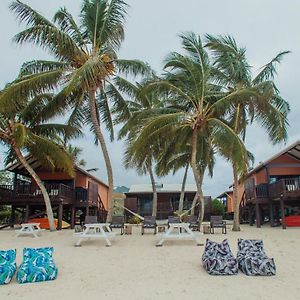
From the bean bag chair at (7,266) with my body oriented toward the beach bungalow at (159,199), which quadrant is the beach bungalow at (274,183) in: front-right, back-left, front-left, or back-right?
front-right

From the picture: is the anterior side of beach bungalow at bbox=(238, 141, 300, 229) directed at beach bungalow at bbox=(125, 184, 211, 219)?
no

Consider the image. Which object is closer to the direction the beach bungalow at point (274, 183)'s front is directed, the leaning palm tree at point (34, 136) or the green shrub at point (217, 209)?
the leaning palm tree

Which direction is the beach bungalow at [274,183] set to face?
toward the camera

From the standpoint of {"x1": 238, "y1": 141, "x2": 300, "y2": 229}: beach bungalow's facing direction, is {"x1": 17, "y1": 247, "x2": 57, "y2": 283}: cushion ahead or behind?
ahead

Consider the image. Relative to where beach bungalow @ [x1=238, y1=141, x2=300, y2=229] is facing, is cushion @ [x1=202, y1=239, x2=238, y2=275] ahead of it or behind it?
ahead

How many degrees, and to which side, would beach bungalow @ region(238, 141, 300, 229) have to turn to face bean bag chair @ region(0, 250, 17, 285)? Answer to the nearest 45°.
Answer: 0° — it already faces it

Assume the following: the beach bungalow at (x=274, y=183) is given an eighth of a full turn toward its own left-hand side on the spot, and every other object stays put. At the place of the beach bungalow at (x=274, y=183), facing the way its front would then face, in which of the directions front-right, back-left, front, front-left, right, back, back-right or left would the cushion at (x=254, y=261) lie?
front-right

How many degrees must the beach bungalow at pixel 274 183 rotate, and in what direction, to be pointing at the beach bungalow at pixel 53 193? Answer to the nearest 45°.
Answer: approximately 90° to its right

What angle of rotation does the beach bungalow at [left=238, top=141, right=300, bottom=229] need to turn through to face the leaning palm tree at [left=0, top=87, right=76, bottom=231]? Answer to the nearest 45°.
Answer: approximately 45° to its right

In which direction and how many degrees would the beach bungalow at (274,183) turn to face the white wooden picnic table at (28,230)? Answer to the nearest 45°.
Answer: approximately 45° to its right

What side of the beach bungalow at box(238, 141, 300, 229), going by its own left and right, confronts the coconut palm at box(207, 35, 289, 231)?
front

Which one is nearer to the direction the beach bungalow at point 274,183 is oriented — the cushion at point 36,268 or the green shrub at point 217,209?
the cushion

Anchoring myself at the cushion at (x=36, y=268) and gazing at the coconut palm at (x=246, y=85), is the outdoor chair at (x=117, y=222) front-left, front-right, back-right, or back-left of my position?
front-left
